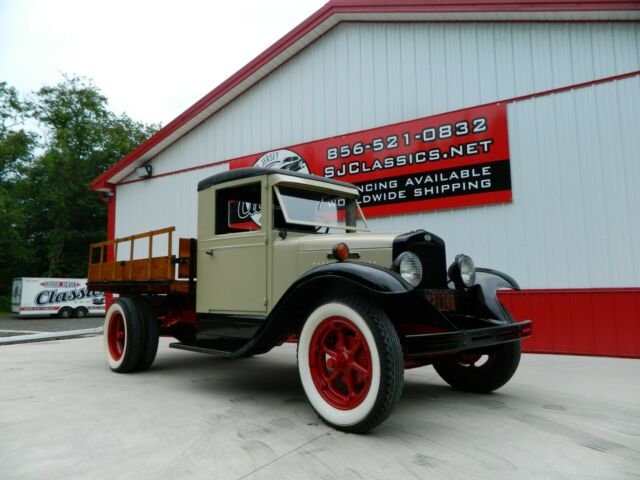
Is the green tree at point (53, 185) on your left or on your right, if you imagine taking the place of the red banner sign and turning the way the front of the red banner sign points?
on your right

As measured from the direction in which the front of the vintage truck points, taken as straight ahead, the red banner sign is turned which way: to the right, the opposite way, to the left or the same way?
to the right

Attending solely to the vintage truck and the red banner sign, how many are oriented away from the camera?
0

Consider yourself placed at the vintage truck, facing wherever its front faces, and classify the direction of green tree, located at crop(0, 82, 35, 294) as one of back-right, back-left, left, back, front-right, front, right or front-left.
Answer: back

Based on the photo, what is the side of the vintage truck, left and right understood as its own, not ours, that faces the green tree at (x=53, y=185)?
back

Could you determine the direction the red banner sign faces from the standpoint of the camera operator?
facing the viewer and to the left of the viewer

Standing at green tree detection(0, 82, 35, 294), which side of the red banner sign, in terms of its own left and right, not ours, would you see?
right

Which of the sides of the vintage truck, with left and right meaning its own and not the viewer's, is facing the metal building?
left

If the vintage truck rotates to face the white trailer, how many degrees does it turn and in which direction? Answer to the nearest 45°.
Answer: approximately 180°

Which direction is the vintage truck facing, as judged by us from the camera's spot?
facing the viewer and to the right of the viewer
